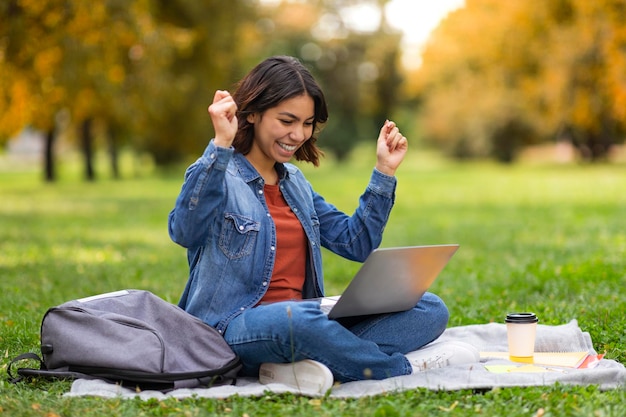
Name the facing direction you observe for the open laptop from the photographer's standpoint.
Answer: facing away from the viewer and to the left of the viewer

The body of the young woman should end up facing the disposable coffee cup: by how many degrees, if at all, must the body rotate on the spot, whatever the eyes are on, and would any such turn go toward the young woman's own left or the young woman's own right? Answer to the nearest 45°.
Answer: approximately 45° to the young woman's own left

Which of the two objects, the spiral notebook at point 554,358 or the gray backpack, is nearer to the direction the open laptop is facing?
the gray backpack

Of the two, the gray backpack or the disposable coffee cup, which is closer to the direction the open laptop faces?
the gray backpack

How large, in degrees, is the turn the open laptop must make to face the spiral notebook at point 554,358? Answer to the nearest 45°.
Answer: approximately 90° to its right

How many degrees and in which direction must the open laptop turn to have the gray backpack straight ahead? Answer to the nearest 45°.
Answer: approximately 45° to its left

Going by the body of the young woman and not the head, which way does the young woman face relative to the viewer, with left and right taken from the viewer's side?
facing the viewer and to the right of the viewer

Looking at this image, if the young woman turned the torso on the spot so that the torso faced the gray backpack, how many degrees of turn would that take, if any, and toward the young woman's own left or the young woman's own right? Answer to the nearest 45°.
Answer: approximately 135° to the young woman's own right
